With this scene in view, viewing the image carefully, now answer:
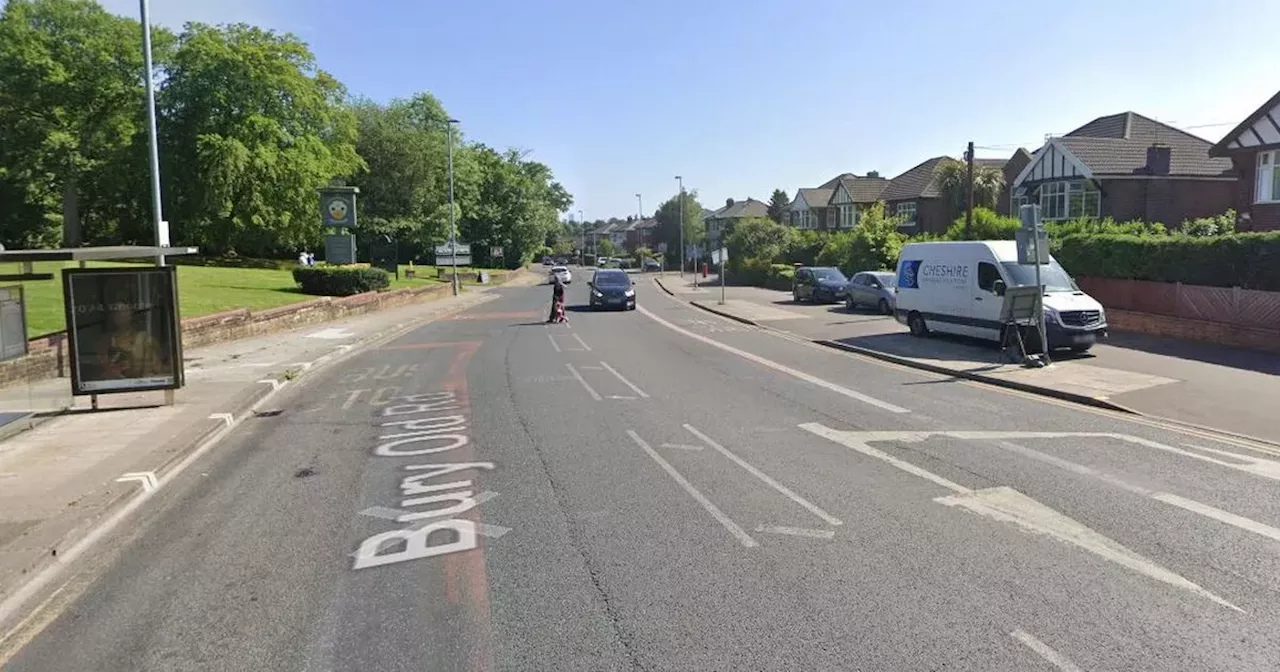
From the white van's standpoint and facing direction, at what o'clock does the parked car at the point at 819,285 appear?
The parked car is roughly at 7 o'clock from the white van.

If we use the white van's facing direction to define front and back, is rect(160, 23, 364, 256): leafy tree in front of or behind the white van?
behind

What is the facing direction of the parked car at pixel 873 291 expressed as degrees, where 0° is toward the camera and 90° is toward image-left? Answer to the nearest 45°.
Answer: approximately 315°

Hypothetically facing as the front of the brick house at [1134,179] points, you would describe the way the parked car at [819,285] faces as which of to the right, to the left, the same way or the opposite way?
to the left

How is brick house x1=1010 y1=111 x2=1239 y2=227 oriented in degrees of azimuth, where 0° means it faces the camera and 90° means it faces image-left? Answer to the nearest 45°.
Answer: approximately 45°

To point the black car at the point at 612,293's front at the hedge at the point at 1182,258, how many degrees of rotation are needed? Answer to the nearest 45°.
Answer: approximately 45° to its left

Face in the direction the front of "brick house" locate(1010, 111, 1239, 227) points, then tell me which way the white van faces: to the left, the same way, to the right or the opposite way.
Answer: to the left

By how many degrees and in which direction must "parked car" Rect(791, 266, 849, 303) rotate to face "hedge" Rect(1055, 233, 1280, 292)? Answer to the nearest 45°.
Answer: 0° — it already faces it
